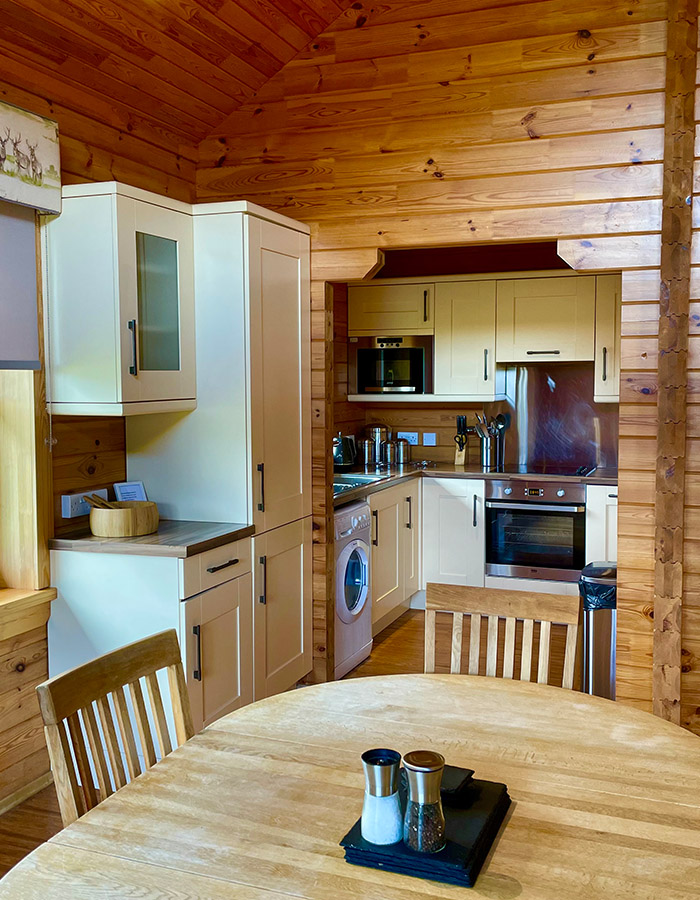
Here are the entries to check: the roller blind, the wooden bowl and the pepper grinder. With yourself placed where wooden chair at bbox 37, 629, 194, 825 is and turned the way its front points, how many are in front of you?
1

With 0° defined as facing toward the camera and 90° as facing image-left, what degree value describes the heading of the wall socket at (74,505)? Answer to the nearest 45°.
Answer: approximately 315°

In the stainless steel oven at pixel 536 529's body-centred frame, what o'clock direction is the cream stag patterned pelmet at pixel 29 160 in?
The cream stag patterned pelmet is roughly at 1 o'clock from the stainless steel oven.

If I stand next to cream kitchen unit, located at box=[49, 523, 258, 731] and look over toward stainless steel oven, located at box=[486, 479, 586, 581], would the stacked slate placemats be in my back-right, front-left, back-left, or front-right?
back-right

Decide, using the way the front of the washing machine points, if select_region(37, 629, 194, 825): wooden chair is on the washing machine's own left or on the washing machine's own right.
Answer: on the washing machine's own right

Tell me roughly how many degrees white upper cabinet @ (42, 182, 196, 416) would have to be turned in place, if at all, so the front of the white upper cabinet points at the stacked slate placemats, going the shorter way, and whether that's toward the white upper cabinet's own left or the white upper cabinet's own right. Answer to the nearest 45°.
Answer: approximately 45° to the white upper cabinet's own right

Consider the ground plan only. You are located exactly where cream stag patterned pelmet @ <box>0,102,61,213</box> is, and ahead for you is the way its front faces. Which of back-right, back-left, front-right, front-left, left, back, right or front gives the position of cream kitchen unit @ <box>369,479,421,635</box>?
left

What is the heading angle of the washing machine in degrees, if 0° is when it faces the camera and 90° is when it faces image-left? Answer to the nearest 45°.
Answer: approximately 315°

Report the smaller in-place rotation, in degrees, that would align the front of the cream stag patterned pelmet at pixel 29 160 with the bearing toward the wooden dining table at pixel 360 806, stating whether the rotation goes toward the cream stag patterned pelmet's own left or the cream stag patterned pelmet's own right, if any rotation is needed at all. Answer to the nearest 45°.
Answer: approximately 45° to the cream stag patterned pelmet's own right

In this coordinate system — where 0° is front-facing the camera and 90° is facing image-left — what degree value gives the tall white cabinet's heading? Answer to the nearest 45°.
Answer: approximately 315°

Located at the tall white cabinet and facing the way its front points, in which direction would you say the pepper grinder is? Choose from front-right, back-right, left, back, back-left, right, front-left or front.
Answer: front-right

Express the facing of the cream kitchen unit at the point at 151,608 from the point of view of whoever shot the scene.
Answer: facing the viewer and to the right of the viewer

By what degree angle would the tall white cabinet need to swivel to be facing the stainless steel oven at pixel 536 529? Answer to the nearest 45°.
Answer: approximately 90° to its left
